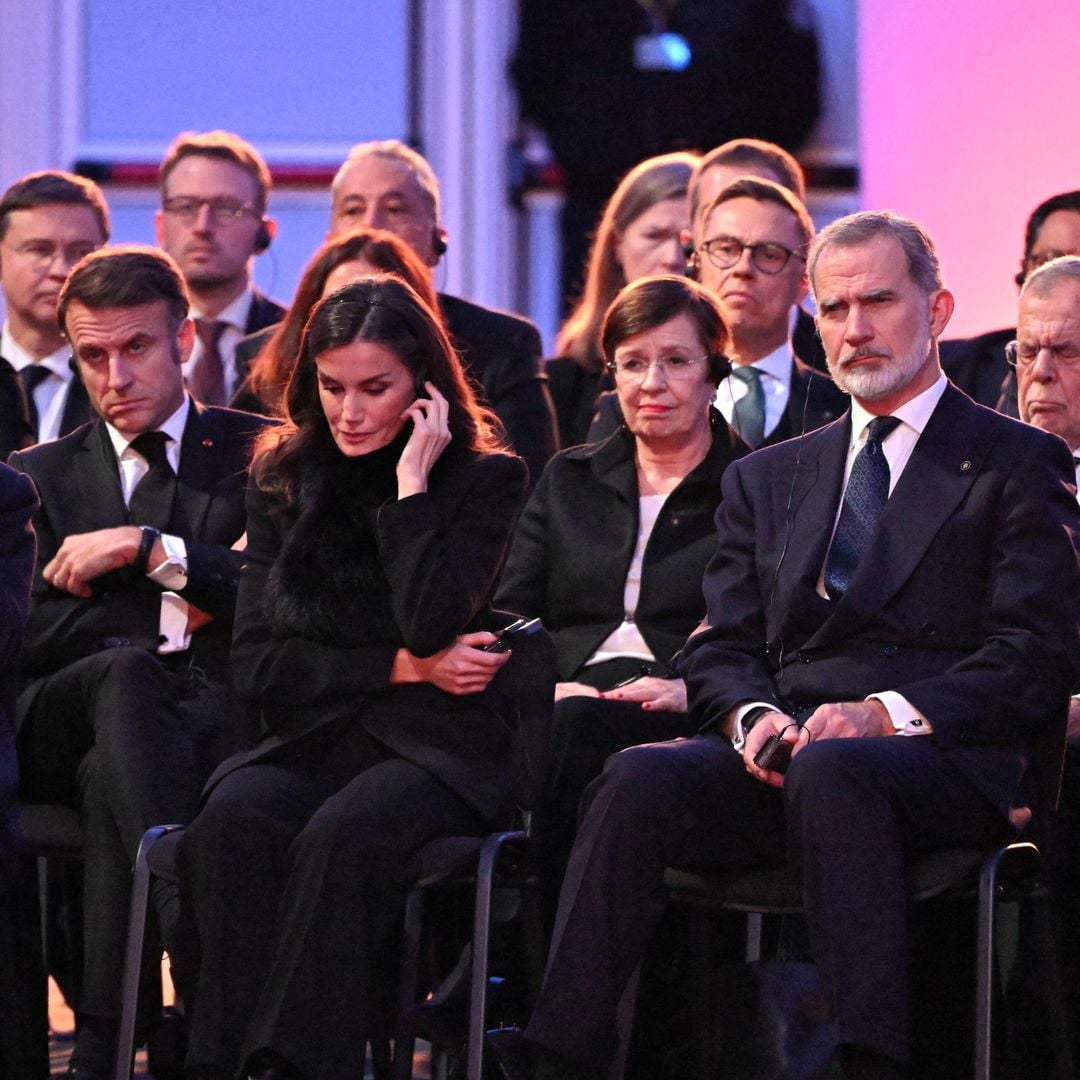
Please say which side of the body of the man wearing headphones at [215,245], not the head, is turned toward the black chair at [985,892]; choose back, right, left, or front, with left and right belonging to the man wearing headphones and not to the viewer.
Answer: left

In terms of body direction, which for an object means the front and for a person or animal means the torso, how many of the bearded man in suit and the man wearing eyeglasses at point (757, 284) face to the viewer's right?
0

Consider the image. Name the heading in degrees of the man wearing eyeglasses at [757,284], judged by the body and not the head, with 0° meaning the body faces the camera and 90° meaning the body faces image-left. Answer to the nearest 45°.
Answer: approximately 45°

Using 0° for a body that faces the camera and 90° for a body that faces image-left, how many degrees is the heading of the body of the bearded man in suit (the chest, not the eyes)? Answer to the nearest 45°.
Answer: approximately 45°

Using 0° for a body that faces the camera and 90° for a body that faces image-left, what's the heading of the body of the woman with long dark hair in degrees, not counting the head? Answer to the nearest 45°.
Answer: approximately 45°
